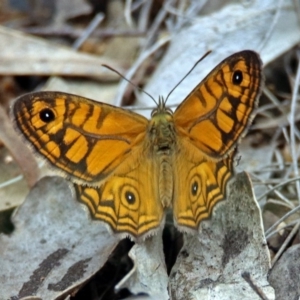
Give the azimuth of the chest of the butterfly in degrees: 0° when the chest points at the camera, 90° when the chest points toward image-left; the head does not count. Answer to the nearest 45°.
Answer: approximately 180°

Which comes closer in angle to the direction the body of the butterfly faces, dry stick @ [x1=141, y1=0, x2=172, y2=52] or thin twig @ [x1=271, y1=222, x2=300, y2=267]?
the dry stick

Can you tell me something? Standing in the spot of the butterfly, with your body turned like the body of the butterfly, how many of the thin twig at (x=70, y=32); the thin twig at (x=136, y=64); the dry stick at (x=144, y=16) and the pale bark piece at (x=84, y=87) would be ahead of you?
4

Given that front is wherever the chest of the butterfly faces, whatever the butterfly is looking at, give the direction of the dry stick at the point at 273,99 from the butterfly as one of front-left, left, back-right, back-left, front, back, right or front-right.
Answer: front-right

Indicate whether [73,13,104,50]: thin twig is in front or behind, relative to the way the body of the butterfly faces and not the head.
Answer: in front

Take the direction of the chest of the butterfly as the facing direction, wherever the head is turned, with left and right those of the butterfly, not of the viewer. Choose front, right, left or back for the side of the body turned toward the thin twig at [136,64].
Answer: front

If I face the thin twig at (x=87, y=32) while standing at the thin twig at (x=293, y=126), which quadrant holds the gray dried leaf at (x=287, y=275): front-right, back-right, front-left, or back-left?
back-left

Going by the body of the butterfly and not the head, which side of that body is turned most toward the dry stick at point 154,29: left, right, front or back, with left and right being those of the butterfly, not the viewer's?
front

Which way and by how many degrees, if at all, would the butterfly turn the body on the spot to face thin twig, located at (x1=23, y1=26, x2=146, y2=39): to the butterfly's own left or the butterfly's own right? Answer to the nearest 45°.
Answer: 0° — it already faces it

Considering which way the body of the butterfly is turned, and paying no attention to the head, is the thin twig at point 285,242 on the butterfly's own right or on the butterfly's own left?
on the butterfly's own right

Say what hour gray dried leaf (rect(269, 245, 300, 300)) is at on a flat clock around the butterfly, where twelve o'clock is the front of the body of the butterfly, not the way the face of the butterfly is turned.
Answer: The gray dried leaf is roughly at 4 o'clock from the butterfly.

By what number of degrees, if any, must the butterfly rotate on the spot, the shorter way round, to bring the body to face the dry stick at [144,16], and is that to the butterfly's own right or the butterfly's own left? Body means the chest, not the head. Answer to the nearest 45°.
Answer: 0° — it already faces it

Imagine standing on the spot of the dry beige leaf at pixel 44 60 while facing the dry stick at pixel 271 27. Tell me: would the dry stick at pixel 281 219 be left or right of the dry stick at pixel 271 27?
right

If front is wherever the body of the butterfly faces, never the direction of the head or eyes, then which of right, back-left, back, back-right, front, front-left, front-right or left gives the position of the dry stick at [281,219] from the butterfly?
right
